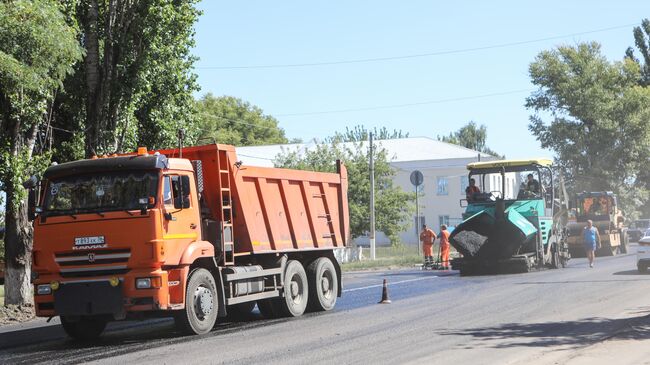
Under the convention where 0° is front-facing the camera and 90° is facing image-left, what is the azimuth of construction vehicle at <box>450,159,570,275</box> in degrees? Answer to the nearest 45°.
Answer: approximately 45°

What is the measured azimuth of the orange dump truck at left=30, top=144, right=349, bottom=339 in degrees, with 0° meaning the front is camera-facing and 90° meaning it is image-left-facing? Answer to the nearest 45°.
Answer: approximately 45°

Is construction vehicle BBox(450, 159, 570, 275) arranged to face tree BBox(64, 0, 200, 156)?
yes

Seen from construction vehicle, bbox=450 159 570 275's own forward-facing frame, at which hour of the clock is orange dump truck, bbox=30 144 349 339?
The orange dump truck is roughly at 11 o'clock from the construction vehicle.

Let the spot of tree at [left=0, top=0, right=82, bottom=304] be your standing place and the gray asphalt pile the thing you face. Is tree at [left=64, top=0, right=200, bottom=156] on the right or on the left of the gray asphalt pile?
left

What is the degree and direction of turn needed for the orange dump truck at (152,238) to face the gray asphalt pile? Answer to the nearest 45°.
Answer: approximately 180°

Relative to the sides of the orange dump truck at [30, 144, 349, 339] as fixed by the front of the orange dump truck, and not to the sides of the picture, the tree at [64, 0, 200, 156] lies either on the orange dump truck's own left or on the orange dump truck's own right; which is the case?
on the orange dump truck's own right

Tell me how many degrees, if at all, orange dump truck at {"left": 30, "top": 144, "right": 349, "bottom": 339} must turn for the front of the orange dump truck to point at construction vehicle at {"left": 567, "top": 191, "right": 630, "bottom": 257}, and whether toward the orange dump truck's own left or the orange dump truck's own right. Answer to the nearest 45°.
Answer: approximately 180°

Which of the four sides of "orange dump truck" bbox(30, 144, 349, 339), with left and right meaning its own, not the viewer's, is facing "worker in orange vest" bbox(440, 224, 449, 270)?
back

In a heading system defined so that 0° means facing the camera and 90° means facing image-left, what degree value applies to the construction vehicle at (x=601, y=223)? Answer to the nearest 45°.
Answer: approximately 45°
